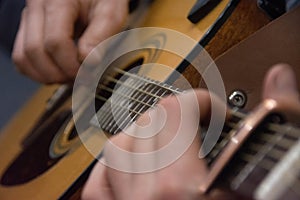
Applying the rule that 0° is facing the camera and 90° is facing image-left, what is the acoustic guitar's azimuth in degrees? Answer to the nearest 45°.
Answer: approximately 45°
